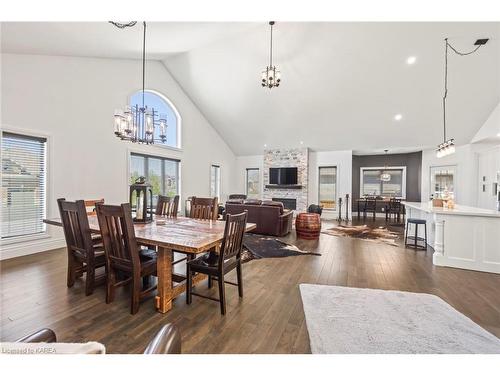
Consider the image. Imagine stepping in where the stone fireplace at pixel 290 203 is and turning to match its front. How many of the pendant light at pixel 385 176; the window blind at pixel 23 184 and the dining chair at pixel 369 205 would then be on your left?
2

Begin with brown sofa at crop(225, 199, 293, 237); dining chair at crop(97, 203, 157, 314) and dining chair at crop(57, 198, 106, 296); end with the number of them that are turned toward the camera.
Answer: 0

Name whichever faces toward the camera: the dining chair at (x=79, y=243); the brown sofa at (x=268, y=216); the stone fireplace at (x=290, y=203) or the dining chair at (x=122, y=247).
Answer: the stone fireplace

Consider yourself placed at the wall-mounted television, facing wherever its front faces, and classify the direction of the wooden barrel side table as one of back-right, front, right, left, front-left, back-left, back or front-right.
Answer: front

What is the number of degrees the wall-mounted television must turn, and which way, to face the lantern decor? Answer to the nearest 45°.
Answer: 0° — it already faces it

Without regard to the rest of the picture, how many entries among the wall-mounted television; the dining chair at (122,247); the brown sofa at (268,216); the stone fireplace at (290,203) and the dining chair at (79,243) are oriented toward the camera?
2

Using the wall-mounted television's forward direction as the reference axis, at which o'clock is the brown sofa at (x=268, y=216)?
The brown sofa is roughly at 12 o'clock from the wall-mounted television.

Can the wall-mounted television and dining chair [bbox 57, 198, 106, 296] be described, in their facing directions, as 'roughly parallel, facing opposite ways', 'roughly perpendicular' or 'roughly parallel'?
roughly parallel, facing opposite ways

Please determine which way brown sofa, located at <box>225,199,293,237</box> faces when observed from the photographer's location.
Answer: facing away from the viewer and to the right of the viewer

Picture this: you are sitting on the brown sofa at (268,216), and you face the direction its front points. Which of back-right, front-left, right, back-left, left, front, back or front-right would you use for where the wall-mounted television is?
front-left

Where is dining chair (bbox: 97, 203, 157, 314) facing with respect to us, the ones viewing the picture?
facing away from the viewer and to the right of the viewer

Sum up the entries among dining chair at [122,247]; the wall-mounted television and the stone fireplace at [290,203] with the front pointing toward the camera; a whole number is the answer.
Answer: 2

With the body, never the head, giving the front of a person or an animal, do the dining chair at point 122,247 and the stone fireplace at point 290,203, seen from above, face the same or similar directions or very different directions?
very different directions

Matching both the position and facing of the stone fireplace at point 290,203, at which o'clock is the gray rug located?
The gray rug is roughly at 12 o'clock from the stone fireplace.

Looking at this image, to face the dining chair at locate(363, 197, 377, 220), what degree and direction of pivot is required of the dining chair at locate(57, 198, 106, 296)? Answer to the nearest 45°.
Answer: approximately 45° to its right

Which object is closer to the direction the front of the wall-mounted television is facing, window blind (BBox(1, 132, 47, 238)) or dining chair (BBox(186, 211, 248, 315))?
the dining chair

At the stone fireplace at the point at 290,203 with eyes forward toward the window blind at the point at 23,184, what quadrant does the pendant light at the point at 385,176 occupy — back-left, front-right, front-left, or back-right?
back-left

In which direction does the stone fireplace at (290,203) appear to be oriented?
toward the camera

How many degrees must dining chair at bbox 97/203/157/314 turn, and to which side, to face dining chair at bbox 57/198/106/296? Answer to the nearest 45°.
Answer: approximately 90° to its left
